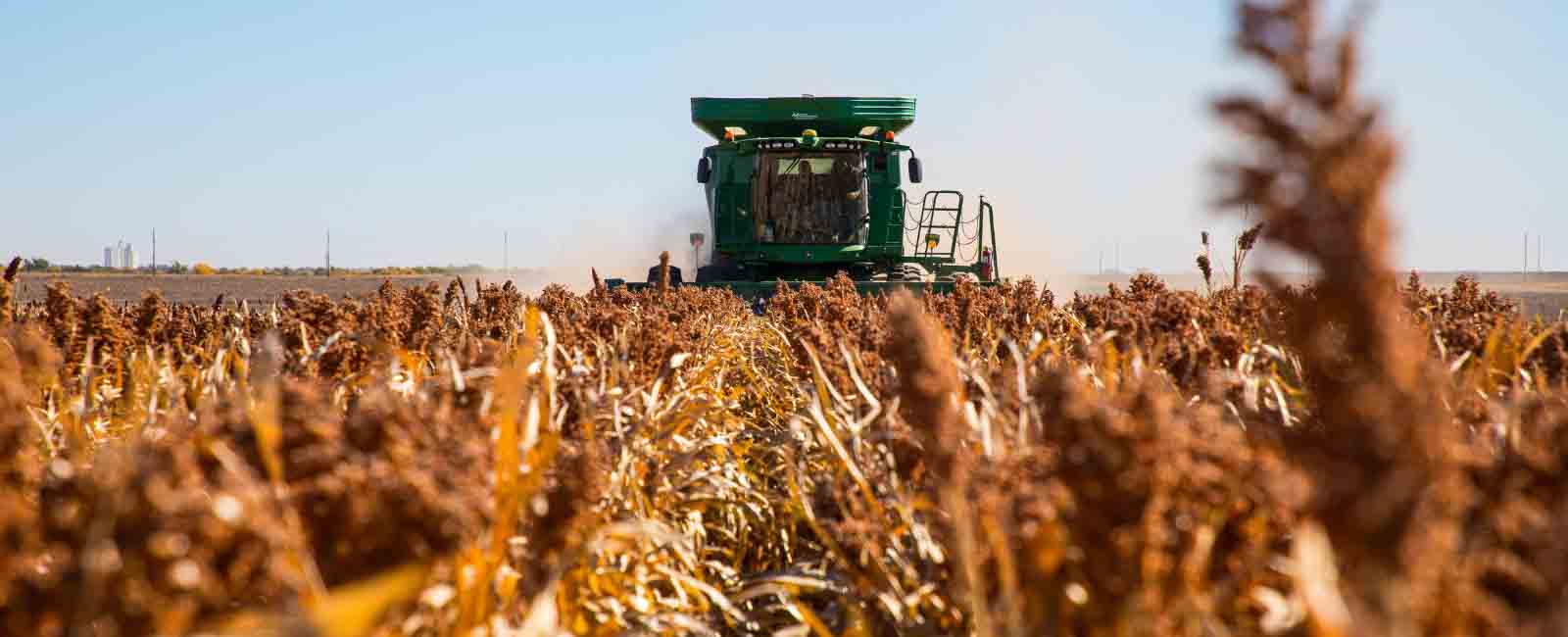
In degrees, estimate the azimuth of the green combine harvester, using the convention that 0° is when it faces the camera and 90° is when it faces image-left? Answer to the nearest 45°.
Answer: approximately 0°
